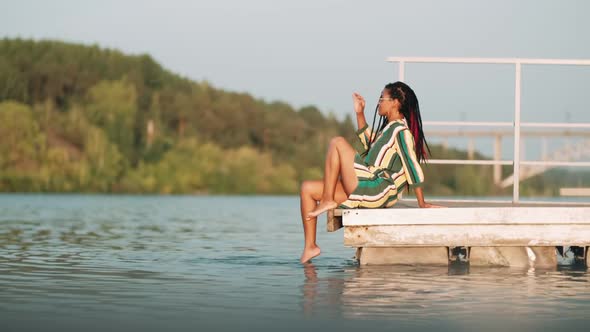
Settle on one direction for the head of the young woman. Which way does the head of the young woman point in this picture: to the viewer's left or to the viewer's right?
to the viewer's left

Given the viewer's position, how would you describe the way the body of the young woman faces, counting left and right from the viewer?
facing to the left of the viewer
